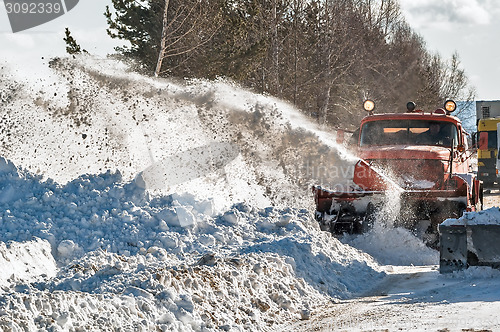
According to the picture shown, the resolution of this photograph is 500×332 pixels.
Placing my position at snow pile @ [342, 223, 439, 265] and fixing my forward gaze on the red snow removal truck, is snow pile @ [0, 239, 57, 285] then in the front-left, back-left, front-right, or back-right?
back-left

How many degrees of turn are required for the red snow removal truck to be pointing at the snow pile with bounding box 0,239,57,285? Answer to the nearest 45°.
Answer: approximately 45° to its right

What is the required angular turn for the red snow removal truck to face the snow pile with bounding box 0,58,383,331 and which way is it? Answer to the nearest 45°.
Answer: approximately 45° to its right

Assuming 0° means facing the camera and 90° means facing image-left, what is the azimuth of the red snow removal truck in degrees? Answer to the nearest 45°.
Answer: approximately 0°
